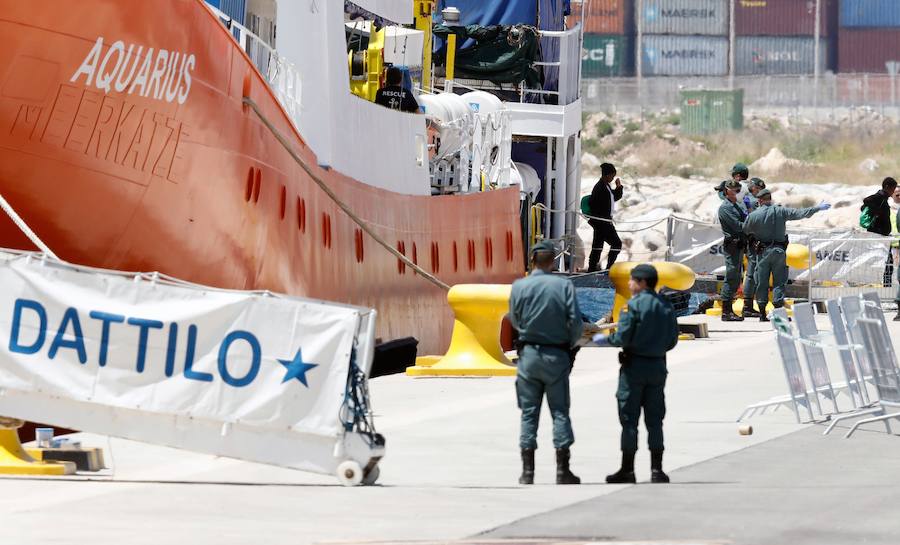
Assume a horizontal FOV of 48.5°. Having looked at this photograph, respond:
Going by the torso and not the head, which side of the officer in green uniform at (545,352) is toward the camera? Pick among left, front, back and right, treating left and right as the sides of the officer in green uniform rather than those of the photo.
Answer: back

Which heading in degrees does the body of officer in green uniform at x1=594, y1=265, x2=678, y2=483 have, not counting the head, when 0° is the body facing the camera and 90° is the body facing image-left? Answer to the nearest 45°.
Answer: approximately 135°

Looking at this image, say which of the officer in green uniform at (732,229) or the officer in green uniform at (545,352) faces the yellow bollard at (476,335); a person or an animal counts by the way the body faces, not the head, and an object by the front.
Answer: the officer in green uniform at (545,352)

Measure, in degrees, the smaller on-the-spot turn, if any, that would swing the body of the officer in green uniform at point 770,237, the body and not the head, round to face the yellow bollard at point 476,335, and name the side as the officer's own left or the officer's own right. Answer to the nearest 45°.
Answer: approximately 135° to the officer's own left

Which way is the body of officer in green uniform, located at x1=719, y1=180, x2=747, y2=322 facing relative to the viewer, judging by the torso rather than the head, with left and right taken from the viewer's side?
facing to the right of the viewer

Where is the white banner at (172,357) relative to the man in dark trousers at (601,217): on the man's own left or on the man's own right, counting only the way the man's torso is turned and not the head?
on the man's own right

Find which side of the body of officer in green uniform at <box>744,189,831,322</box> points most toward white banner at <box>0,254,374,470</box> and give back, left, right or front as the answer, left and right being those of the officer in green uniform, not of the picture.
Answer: back

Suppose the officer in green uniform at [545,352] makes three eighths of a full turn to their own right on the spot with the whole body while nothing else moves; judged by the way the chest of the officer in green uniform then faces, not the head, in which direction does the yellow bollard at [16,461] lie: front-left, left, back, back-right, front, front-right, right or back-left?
back-right

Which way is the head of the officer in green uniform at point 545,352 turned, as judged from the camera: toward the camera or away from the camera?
away from the camera
